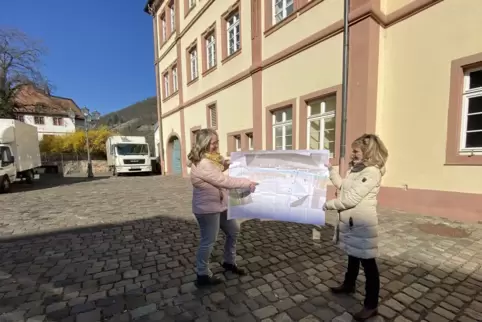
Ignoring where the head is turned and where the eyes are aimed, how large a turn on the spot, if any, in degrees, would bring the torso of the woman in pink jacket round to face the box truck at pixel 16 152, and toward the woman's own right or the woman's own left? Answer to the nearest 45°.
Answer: approximately 135° to the woman's own left

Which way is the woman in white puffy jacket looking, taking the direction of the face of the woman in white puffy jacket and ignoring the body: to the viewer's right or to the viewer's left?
to the viewer's left

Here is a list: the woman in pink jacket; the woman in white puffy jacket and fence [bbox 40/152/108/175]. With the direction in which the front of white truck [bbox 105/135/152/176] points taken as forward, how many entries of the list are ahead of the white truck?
2

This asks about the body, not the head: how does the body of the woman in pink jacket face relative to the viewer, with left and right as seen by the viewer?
facing to the right of the viewer

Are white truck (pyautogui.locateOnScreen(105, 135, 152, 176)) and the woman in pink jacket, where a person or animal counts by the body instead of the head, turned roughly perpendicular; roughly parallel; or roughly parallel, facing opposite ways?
roughly perpendicular

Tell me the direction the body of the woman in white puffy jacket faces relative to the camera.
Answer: to the viewer's left

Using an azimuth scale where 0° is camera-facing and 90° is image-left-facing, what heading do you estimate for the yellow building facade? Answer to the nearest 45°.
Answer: approximately 45°

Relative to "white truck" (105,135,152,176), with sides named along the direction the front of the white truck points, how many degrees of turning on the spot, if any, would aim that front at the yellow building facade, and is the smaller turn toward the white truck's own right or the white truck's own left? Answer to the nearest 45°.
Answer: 0° — it already faces it

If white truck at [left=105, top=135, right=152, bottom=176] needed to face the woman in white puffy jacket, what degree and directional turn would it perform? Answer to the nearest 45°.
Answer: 0° — it already faces them

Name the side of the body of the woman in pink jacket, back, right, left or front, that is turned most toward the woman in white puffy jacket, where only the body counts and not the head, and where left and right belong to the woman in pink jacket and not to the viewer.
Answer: front
